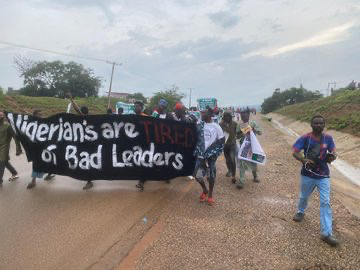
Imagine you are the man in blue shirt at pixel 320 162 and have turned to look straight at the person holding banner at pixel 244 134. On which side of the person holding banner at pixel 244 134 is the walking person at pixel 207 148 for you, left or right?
left

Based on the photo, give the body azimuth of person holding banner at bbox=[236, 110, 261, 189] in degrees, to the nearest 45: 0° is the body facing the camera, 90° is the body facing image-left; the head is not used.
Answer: approximately 0°

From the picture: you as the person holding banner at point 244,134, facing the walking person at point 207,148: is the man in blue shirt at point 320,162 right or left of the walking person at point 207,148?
left

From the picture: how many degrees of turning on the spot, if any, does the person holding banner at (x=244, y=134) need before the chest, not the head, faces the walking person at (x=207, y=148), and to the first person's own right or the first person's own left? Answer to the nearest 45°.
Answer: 0° — they already face them

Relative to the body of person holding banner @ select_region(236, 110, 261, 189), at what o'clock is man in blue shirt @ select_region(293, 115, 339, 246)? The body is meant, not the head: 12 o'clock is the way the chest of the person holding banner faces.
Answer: The man in blue shirt is roughly at 11 o'clock from the person holding banner.
